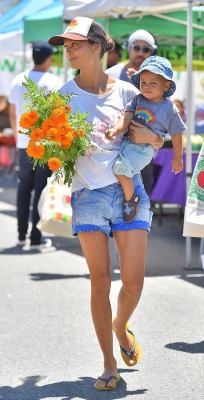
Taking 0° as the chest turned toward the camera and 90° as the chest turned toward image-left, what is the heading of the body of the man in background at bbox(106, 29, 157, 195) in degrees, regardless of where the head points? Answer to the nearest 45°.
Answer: approximately 0°

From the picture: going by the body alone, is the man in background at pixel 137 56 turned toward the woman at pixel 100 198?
yes

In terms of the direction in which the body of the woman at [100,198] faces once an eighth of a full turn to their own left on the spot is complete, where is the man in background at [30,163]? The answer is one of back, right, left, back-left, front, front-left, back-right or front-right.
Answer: back-left

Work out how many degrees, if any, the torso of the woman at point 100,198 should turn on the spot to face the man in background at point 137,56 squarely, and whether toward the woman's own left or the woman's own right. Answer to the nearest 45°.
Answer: approximately 180°

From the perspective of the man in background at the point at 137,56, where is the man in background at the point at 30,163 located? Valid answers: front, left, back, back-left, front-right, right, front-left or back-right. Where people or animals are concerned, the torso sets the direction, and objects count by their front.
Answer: back-right

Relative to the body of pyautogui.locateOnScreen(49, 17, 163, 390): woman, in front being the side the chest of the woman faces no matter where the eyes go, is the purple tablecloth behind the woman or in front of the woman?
behind
